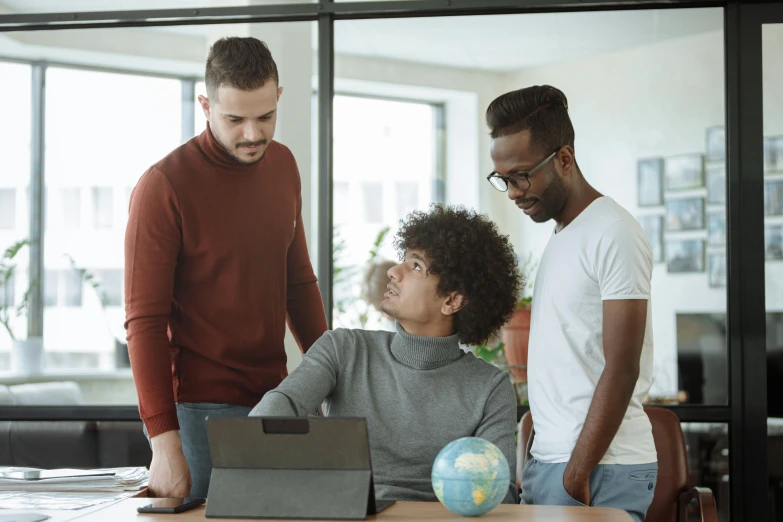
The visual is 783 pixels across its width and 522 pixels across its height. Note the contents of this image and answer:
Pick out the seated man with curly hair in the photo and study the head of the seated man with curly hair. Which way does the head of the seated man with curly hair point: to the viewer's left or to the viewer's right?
to the viewer's left

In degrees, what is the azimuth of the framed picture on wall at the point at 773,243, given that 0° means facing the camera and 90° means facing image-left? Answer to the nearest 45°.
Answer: approximately 45°

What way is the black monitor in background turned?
toward the camera

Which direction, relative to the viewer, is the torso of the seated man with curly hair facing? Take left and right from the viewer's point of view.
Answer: facing the viewer

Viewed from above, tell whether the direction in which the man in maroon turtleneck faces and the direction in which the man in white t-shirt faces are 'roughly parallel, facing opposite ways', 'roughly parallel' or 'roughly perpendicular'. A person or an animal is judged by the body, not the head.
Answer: roughly perpendicular

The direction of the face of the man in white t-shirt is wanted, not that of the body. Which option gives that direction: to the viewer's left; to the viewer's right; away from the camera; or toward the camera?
to the viewer's left

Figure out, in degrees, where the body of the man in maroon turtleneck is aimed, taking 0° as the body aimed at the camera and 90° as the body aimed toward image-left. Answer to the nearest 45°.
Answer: approximately 315°

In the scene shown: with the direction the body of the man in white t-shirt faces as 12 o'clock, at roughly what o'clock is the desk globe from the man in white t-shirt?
The desk globe is roughly at 11 o'clock from the man in white t-shirt.

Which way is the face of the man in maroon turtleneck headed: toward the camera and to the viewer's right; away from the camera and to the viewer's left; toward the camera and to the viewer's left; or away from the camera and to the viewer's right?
toward the camera and to the viewer's right

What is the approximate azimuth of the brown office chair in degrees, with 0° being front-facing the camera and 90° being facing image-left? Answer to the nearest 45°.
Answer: approximately 0°

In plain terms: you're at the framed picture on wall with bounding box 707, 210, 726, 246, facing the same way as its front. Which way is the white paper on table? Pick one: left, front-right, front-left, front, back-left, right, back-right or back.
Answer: front
